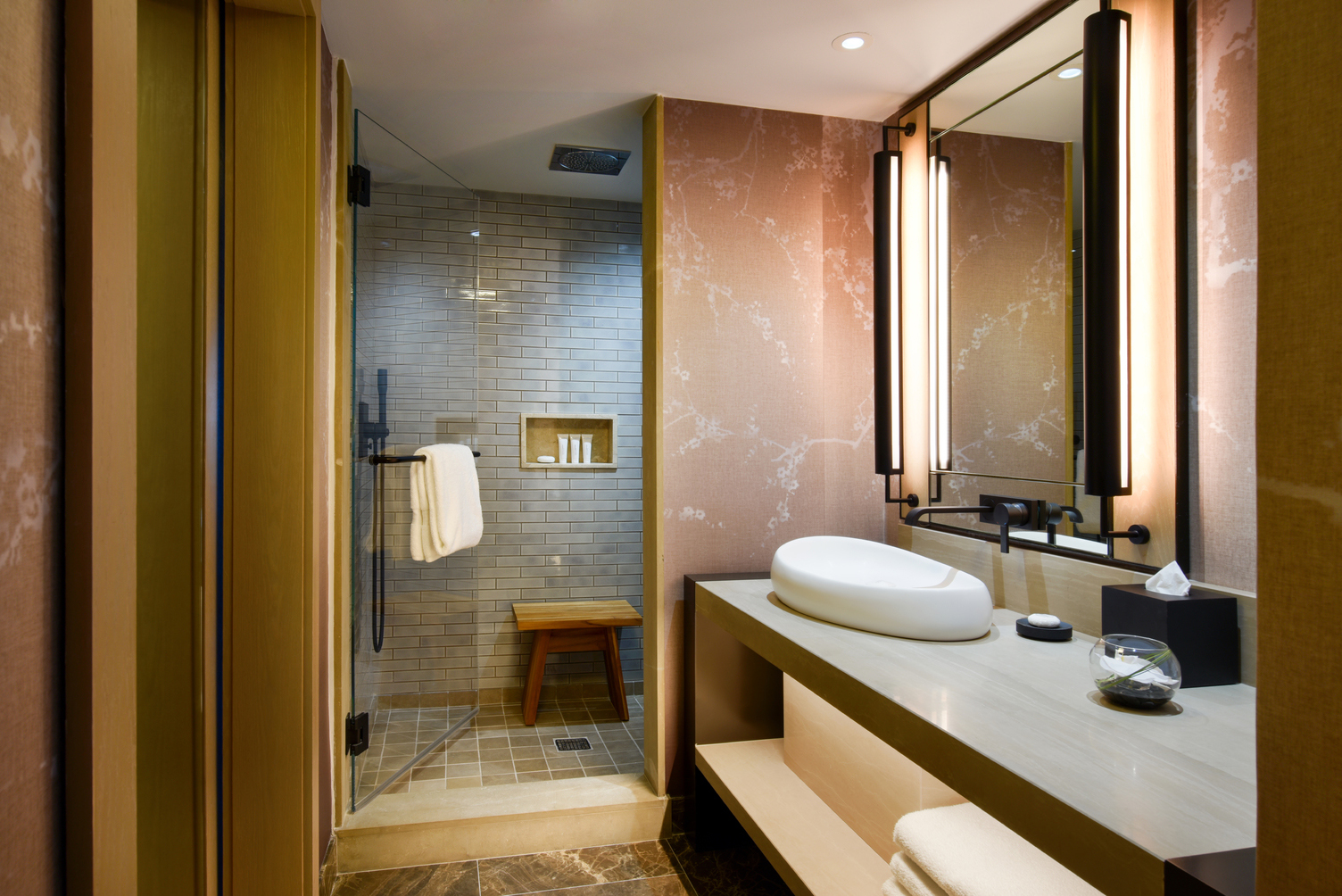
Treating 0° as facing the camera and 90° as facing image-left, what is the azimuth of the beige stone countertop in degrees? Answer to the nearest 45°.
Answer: approximately 45°

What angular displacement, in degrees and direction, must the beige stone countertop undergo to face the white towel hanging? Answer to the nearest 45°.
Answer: approximately 90° to its right

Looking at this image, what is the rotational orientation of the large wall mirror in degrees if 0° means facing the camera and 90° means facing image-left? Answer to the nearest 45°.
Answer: approximately 45°

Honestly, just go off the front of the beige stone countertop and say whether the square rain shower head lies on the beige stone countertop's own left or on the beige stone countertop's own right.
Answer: on the beige stone countertop's own right
